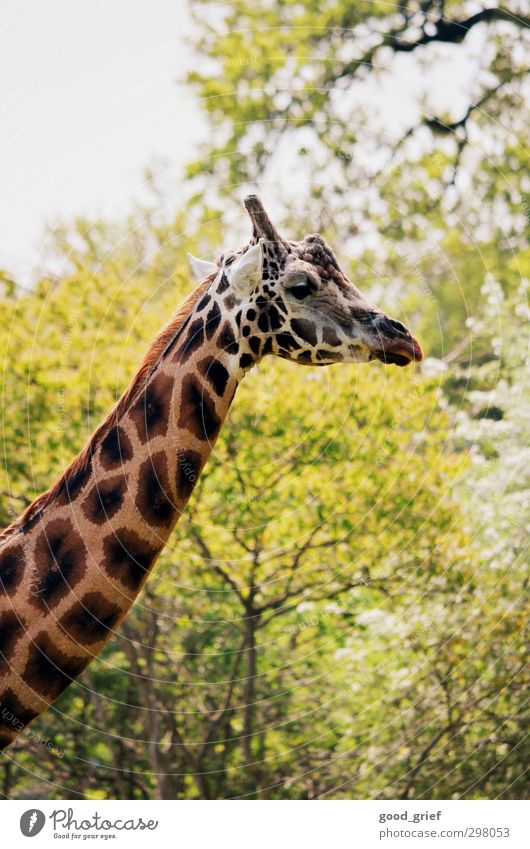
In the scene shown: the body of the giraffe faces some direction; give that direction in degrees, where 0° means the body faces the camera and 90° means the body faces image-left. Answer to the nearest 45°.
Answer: approximately 270°
